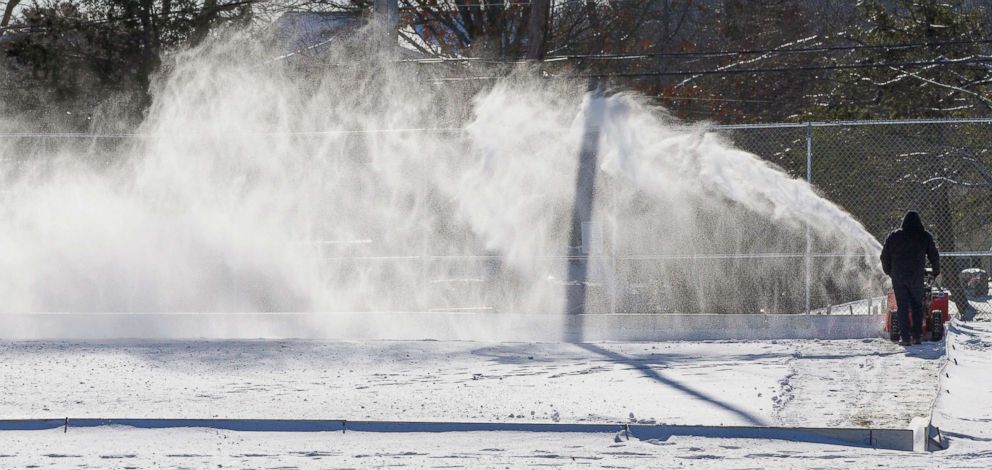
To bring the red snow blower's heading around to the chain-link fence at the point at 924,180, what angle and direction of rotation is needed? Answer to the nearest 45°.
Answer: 0° — it already faces it

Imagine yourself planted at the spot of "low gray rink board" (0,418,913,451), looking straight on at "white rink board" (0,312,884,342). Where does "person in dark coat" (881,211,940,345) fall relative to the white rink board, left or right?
right

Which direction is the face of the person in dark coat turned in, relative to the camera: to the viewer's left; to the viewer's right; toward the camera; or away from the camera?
away from the camera

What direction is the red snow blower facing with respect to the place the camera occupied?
facing away from the viewer

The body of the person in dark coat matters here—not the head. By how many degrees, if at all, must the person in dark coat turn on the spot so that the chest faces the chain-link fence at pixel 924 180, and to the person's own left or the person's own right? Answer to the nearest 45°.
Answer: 0° — they already face it

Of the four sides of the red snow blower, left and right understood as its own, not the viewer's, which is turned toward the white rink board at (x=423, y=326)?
left

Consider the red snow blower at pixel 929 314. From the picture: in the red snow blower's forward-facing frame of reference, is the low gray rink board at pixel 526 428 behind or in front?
behind

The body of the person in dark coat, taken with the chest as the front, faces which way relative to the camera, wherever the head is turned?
away from the camera

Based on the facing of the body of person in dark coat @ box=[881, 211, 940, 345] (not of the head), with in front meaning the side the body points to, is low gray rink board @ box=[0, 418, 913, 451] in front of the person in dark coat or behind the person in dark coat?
behind
